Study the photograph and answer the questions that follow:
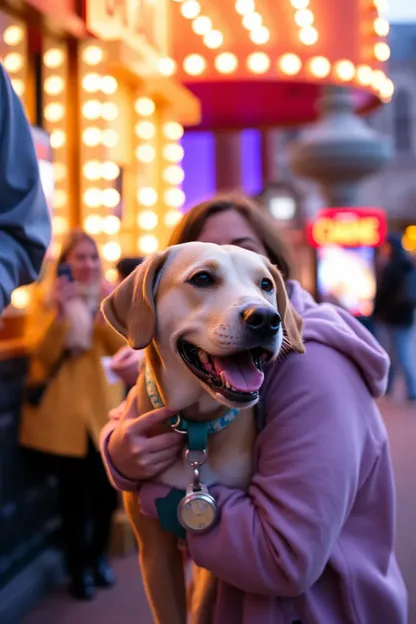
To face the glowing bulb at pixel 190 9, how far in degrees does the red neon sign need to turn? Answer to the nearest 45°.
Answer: approximately 45° to its right

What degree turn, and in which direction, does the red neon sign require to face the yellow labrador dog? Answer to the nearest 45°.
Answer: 0° — it already faces it

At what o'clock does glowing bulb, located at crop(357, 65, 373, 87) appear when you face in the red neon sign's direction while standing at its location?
The glowing bulb is roughly at 12 o'clock from the red neon sign.

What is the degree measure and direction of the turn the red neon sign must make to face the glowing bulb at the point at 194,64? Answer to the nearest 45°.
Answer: approximately 45° to its right

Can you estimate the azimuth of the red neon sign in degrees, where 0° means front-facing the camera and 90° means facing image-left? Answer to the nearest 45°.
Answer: approximately 0°

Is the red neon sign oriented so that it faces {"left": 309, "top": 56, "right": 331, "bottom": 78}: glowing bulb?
yes

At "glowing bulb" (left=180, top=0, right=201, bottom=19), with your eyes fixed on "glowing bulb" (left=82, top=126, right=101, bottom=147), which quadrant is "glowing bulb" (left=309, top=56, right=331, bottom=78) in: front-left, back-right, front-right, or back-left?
back-left
